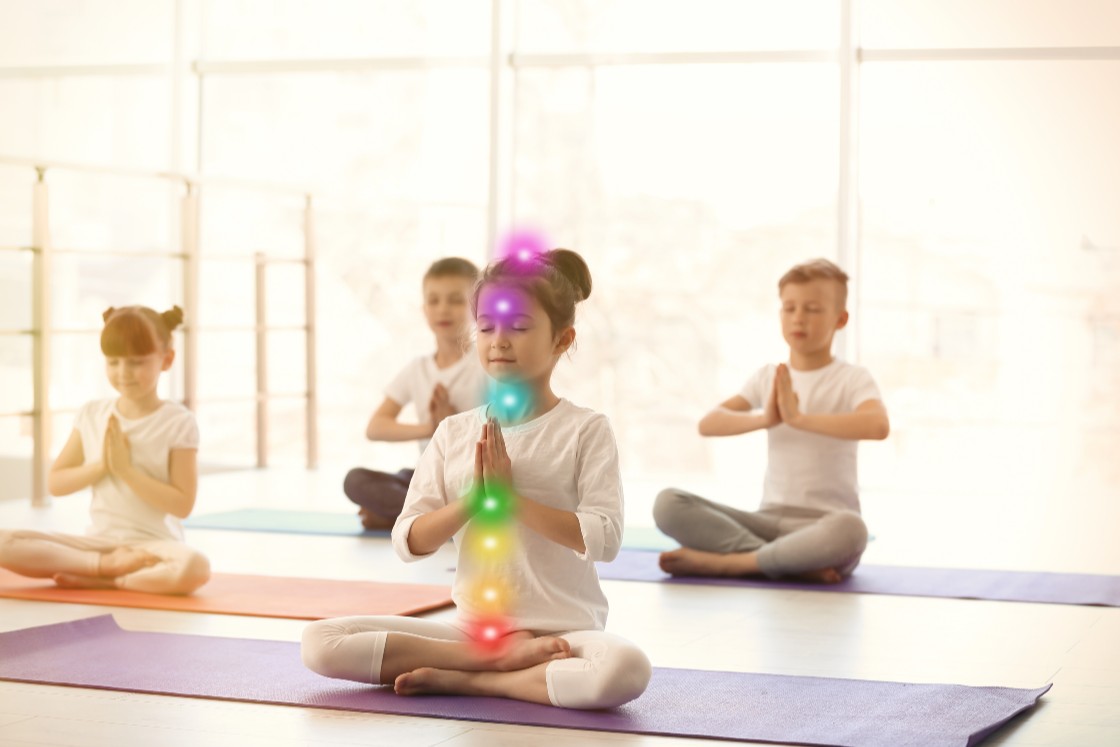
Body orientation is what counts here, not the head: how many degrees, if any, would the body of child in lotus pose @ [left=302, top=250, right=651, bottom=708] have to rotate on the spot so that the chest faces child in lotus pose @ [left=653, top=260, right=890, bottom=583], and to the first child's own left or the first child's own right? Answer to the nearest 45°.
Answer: approximately 180°

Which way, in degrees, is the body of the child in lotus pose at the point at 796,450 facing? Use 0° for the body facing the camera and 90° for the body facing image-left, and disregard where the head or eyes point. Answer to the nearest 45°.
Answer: approximately 45°

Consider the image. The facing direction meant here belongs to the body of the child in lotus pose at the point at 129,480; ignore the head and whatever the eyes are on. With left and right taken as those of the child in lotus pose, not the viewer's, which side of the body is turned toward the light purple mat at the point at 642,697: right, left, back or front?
left

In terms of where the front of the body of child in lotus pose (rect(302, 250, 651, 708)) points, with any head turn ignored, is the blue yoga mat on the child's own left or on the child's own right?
on the child's own right

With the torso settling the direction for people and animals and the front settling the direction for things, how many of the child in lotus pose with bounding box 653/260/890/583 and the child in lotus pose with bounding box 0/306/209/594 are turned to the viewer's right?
0

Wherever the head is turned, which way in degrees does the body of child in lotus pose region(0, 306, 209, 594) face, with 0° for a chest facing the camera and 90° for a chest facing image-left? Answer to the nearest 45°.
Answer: approximately 45°

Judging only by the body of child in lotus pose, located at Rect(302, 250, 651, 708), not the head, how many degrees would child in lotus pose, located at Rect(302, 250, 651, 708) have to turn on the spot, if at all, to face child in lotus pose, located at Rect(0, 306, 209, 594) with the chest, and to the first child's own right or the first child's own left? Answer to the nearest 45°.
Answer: approximately 90° to the first child's own right

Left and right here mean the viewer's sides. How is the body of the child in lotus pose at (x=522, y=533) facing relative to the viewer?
facing the viewer and to the left of the viewer

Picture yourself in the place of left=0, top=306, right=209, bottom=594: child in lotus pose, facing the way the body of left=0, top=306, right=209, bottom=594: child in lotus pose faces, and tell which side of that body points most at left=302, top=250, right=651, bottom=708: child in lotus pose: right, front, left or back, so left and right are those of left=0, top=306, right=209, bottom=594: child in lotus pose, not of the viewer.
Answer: left
